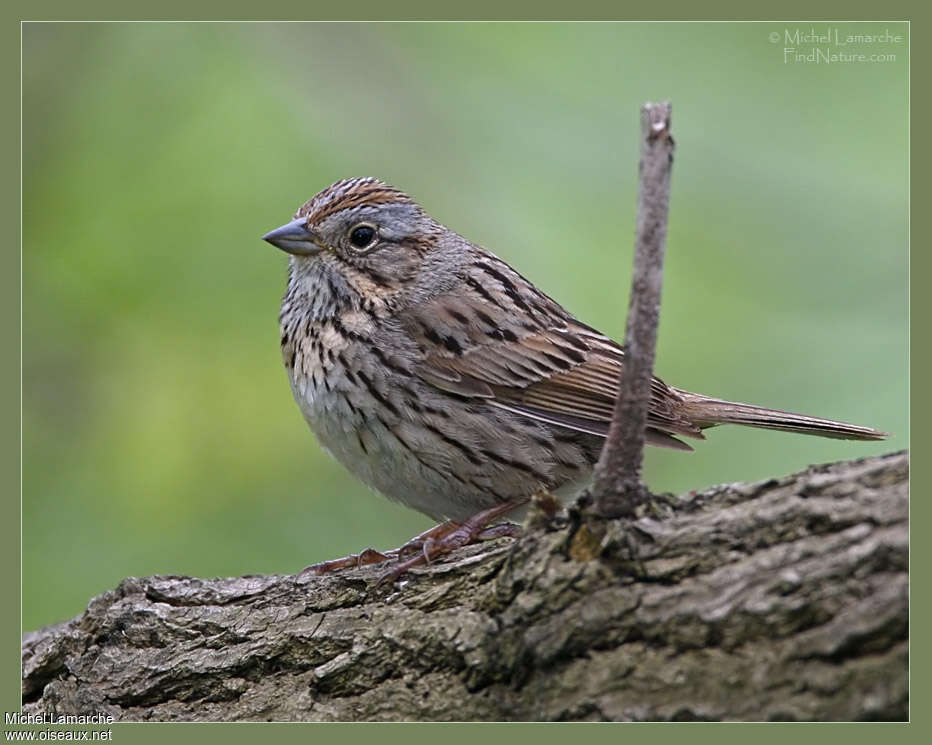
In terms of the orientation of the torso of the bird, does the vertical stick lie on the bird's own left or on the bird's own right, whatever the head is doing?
on the bird's own left

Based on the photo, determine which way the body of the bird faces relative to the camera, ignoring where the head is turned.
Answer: to the viewer's left
